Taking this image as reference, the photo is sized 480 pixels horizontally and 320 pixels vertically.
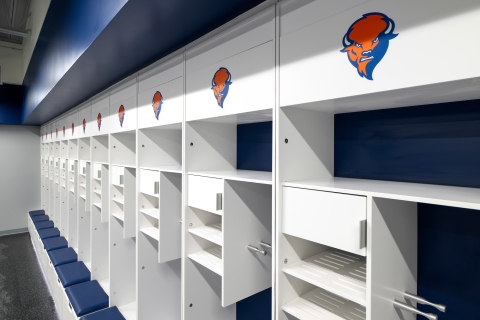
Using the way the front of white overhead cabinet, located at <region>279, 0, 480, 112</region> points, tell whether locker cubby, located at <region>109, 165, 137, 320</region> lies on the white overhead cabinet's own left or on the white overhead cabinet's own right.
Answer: on the white overhead cabinet's own right

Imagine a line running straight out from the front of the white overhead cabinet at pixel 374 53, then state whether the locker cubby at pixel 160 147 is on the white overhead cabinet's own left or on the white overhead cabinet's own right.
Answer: on the white overhead cabinet's own right

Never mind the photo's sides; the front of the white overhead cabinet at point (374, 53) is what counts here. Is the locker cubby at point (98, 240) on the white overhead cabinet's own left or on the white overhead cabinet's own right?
on the white overhead cabinet's own right

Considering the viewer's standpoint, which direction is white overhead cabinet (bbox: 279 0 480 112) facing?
facing the viewer and to the left of the viewer

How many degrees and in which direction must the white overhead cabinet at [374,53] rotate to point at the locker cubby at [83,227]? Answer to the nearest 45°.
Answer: approximately 90° to its right
